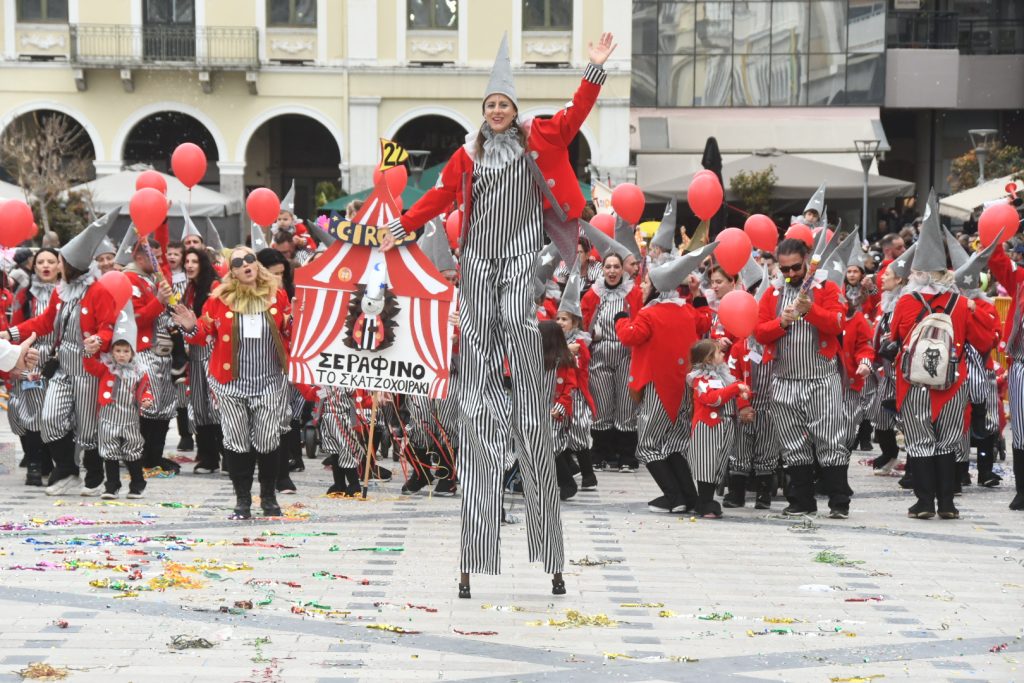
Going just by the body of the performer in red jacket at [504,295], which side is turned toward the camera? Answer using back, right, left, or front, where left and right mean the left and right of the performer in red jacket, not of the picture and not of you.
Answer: front

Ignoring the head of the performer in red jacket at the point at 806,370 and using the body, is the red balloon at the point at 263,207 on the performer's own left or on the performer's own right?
on the performer's own right

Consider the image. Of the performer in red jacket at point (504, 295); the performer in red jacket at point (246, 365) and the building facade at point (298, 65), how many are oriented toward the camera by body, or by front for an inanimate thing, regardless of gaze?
3

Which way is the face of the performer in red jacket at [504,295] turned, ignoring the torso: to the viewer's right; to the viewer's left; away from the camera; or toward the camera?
toward the camera

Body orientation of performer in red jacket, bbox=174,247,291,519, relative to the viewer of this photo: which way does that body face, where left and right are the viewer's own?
facing the viewer

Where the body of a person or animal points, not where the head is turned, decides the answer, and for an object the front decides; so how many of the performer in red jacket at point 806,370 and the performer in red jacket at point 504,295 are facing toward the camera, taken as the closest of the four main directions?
2

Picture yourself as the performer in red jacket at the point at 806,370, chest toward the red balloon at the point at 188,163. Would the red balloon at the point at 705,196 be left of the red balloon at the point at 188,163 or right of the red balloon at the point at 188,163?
right

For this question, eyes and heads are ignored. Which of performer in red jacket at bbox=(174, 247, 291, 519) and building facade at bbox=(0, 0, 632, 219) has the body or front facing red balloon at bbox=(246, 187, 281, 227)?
the building facade

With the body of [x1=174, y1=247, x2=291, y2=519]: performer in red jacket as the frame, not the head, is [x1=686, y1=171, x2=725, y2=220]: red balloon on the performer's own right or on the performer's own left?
on the performer's own left

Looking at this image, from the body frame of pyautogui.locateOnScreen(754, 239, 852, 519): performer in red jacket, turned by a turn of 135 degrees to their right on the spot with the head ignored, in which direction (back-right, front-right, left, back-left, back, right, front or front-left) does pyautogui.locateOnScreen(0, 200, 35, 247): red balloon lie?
front-left

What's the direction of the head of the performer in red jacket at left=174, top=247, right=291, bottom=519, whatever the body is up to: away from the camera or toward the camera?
toward the camera

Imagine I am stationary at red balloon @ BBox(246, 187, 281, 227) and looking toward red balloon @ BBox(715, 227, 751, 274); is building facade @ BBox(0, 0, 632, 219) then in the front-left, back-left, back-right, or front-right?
back-left

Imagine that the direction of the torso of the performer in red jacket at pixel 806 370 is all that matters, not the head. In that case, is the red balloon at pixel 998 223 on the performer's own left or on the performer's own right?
on the performer's own left

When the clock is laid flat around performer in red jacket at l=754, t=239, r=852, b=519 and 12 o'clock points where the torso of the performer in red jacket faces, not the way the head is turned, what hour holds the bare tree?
The bare tree is roughly at 5 o'clock from the performer in red jacket.

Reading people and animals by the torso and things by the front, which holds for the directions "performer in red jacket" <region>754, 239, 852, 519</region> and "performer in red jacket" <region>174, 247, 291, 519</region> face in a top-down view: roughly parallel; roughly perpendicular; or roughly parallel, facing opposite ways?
roughly parallel

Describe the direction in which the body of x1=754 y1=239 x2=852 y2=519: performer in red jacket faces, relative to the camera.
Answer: toward the camera

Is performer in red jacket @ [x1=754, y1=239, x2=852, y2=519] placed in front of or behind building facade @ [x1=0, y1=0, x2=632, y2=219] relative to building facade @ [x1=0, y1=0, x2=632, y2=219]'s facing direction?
in front

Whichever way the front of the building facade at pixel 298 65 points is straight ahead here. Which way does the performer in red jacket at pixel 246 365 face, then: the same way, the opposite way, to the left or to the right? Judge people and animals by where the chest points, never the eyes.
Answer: the same way

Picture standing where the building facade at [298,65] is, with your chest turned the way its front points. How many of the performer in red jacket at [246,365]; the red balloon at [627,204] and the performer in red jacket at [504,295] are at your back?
0
